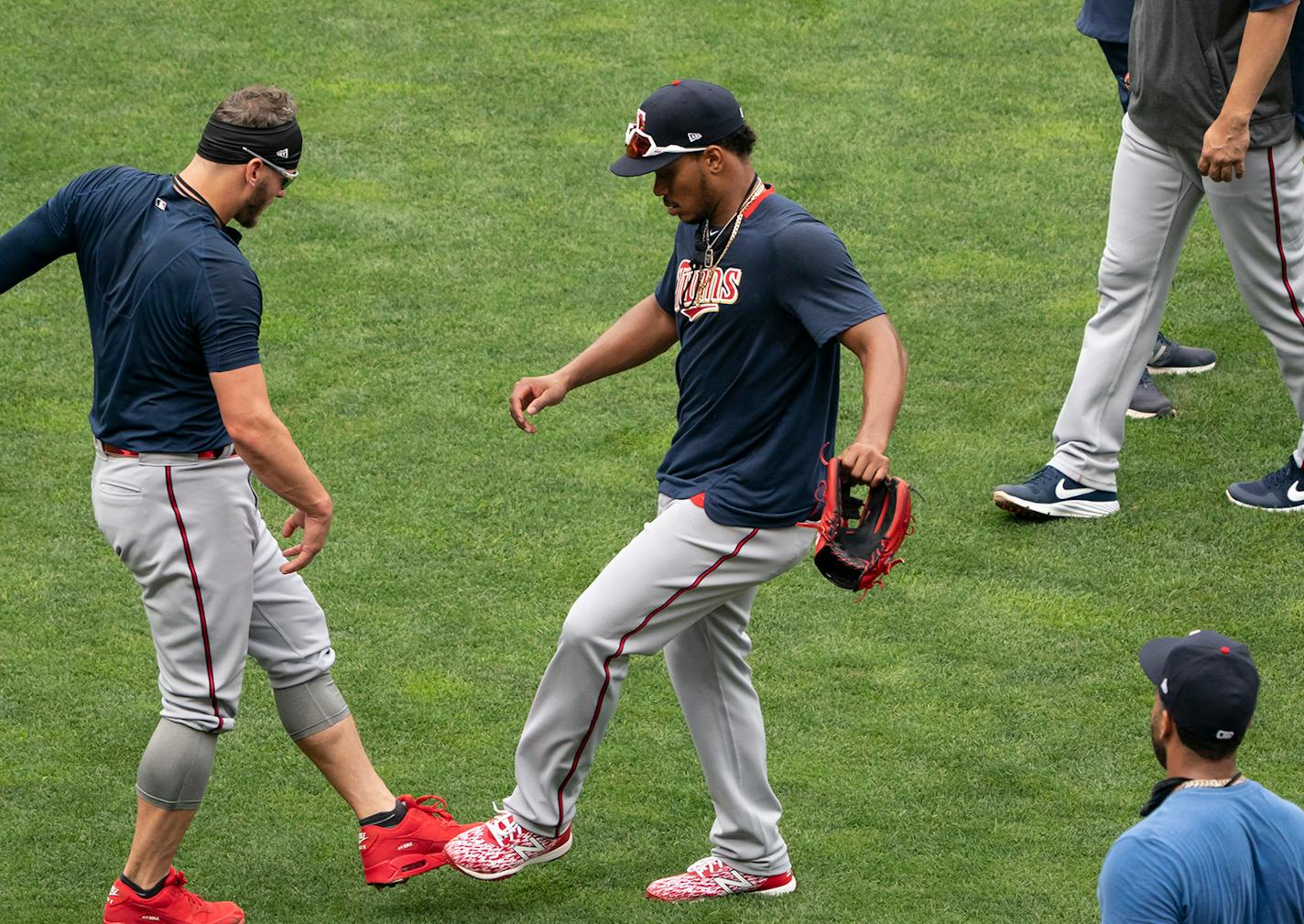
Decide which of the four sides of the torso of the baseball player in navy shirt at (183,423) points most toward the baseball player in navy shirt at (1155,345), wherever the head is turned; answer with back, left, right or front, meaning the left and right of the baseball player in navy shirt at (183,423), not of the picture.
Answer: front

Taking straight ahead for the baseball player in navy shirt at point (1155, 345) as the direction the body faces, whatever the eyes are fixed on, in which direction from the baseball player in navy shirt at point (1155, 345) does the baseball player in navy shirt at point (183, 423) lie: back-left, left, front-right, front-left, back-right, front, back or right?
back-right

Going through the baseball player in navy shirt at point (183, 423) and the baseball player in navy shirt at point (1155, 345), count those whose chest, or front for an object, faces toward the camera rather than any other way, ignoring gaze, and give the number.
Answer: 0

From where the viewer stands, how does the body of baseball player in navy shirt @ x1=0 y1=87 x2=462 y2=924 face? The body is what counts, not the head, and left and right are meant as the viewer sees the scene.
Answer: facing away from the viewer and to the right of the viewer

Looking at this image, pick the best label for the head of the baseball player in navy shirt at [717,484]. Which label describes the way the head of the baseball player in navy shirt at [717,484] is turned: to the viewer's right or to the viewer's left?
to the viewer's left

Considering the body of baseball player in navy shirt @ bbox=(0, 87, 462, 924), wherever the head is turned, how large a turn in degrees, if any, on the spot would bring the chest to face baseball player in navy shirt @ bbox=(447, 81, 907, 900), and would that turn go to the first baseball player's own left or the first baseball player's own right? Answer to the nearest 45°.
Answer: approximately 45° to the first baseball player's own right

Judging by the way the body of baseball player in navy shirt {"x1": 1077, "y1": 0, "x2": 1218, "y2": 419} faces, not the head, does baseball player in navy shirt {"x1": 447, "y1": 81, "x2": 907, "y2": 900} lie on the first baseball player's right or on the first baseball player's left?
on the first baseball player's right

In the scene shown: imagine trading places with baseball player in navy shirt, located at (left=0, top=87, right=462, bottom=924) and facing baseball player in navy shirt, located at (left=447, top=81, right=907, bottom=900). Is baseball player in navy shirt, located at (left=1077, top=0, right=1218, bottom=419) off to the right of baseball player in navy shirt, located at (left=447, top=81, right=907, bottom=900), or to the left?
left

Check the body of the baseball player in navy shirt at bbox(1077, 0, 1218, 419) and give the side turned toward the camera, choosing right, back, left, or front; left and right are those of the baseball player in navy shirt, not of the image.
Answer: right
